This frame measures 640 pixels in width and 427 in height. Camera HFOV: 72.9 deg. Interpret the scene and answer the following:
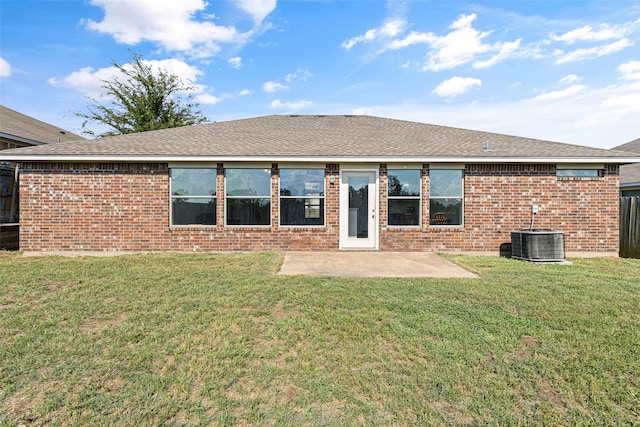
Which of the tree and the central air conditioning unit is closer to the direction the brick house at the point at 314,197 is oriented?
the tree

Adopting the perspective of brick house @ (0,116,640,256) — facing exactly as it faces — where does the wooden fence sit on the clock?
The wooden fence is roughly at 3 o'clock from the brick house.

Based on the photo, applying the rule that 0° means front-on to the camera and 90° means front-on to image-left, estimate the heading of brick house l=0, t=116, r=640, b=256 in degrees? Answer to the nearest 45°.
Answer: approximately 180°

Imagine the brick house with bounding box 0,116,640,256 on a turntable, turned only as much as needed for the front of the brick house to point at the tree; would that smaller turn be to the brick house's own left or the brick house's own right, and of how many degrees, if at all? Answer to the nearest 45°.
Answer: approximately 45° to the brick house's own left

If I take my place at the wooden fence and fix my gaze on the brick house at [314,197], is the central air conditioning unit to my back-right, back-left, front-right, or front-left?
front-left

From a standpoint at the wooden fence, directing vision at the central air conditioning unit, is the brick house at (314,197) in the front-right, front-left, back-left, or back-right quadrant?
front-right

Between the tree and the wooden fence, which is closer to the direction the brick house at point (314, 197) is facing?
the tree

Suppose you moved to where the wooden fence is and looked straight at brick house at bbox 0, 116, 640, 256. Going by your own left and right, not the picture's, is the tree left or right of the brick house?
right
